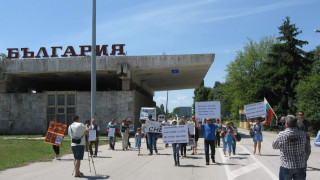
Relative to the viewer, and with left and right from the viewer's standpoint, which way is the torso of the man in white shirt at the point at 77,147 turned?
facing away from the viewer and to the right of the viewer

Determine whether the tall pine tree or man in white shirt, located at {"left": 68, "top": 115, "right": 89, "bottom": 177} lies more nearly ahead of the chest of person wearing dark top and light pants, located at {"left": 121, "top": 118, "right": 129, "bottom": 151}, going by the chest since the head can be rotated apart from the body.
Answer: the man in white shirt

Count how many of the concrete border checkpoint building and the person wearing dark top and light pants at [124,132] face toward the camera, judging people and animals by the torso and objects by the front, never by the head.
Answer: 2

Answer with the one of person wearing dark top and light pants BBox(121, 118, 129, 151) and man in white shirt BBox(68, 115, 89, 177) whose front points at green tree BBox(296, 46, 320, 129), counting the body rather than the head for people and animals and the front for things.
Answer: the man in white shirt

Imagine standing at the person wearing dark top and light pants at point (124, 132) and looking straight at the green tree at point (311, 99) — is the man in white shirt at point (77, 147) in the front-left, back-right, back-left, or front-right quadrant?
back-right

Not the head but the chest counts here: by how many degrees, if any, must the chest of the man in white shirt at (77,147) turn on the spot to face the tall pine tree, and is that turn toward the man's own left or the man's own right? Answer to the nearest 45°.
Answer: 0° — they already face it

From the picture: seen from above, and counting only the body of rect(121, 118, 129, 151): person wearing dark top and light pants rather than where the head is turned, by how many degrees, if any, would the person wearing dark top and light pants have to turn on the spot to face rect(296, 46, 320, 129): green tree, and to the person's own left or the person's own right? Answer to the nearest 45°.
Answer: approximately 135° to the person's own left

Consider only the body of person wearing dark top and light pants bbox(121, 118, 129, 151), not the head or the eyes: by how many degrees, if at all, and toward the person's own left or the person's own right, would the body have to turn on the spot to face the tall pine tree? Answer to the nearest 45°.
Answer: approximately 135° to the person's own left

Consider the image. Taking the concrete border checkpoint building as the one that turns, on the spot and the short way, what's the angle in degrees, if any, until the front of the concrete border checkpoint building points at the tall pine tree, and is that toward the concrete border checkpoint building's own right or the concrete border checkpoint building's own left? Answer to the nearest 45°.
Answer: approximately 90° to the concrete border checkpoint building's own left
